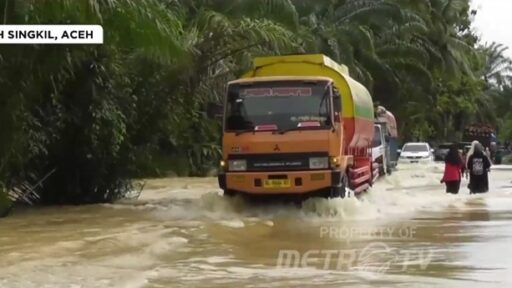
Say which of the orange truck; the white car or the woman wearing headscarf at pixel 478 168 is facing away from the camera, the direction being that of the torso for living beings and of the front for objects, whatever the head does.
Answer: the woman wearing headscarf

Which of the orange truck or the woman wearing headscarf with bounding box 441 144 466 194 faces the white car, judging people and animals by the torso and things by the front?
the woman wearing headscarf

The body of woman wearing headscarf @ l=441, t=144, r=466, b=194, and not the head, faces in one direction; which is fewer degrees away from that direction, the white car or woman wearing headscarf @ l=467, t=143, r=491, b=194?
the white car

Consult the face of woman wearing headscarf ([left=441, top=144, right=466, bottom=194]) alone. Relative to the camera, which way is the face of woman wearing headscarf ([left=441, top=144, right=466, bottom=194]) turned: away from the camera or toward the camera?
away from the camera

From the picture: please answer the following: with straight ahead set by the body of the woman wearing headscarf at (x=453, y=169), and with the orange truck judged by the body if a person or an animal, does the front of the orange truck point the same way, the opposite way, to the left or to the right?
the opposite way

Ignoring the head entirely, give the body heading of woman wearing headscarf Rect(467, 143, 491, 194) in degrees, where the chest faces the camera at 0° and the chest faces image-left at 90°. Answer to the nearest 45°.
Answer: approximately 180°

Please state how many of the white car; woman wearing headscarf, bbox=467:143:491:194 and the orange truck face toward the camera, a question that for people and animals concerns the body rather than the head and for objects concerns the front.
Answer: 2

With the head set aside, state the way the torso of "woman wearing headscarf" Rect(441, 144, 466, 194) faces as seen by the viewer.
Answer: away from the camera

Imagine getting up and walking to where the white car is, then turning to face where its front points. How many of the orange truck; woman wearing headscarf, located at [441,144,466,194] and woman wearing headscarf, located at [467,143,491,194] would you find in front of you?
3

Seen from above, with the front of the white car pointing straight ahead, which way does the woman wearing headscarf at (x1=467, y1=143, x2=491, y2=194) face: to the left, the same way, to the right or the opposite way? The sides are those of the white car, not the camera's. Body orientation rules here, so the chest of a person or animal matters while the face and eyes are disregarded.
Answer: the opposite way
